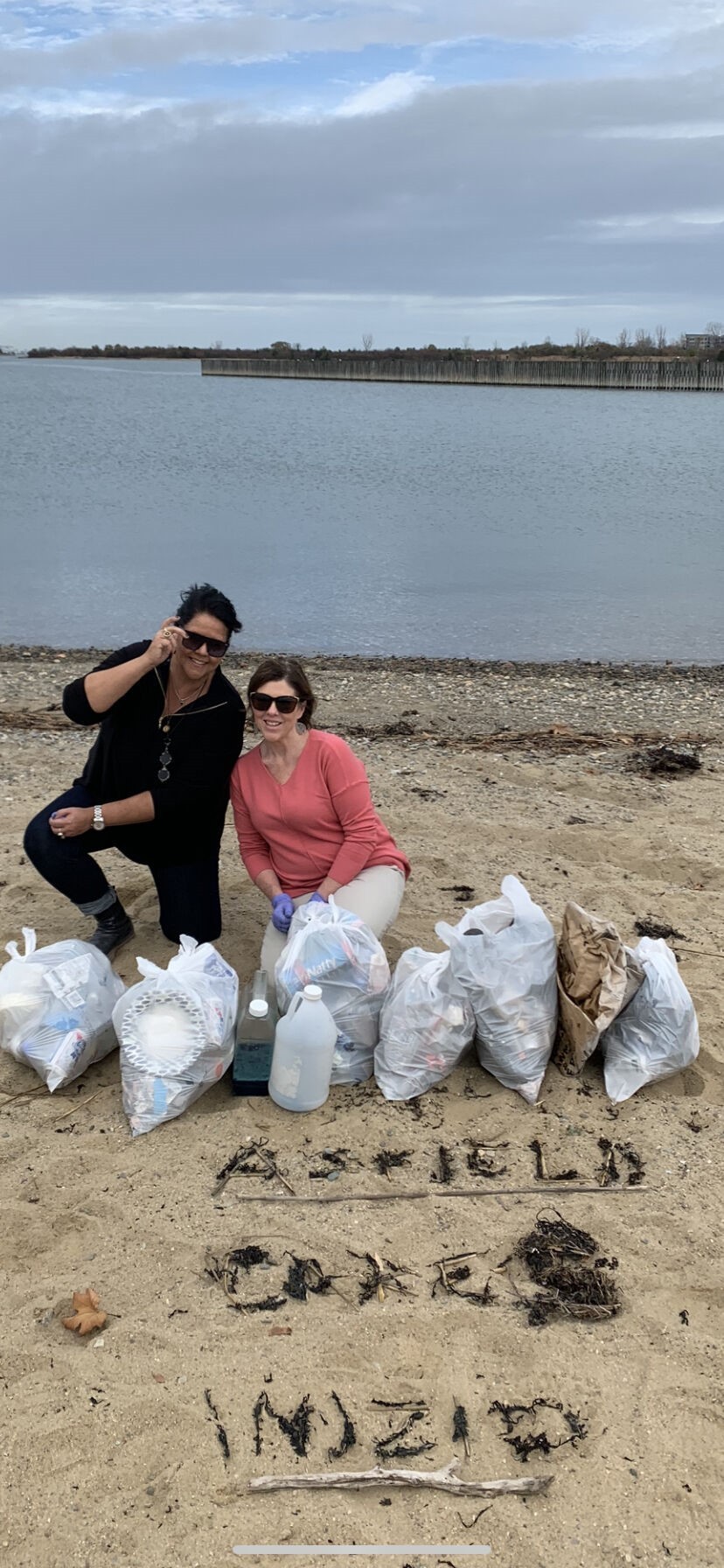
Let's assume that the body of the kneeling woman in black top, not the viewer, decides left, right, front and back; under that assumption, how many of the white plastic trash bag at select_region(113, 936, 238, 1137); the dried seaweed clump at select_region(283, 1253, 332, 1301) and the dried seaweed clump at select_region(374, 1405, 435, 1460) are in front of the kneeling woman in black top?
3

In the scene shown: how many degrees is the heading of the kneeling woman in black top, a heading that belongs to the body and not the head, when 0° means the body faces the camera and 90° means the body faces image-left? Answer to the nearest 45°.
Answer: approximately 0°

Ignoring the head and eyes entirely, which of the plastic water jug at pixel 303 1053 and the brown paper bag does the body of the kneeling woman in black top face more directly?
the plastic water jug

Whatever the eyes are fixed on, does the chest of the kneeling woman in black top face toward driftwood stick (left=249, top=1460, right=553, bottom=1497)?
yes

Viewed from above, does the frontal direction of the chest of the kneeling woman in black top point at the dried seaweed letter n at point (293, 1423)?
yes

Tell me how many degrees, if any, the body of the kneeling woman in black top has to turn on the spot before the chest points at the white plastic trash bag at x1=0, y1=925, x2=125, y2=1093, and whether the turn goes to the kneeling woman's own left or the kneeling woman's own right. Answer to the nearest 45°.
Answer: approximately 45° to the kneeling woman's own right

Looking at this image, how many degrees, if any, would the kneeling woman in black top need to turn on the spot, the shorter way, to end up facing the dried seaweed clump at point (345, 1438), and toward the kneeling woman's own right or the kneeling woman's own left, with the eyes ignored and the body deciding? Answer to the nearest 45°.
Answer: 0° — they already face it

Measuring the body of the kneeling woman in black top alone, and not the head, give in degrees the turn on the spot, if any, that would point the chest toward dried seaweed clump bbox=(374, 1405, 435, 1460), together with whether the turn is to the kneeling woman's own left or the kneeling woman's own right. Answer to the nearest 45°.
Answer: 0° — they already face it

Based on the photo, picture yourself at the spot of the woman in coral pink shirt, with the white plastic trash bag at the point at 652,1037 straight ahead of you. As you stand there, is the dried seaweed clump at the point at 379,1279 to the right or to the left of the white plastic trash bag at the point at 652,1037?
right

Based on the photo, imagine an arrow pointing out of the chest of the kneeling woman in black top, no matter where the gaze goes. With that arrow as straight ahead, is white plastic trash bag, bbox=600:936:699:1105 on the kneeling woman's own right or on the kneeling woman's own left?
on the kneeling woman's own left

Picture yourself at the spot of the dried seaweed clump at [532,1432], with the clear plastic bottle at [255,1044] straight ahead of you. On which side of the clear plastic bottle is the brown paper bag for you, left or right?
right
